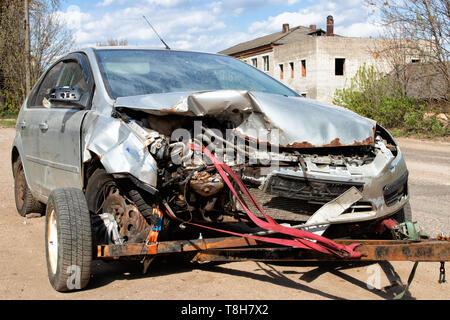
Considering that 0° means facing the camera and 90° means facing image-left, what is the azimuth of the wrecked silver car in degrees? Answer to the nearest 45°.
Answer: approximately 315°

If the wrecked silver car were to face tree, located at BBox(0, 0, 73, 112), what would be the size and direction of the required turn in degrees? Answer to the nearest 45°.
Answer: approximately 135° to its left
